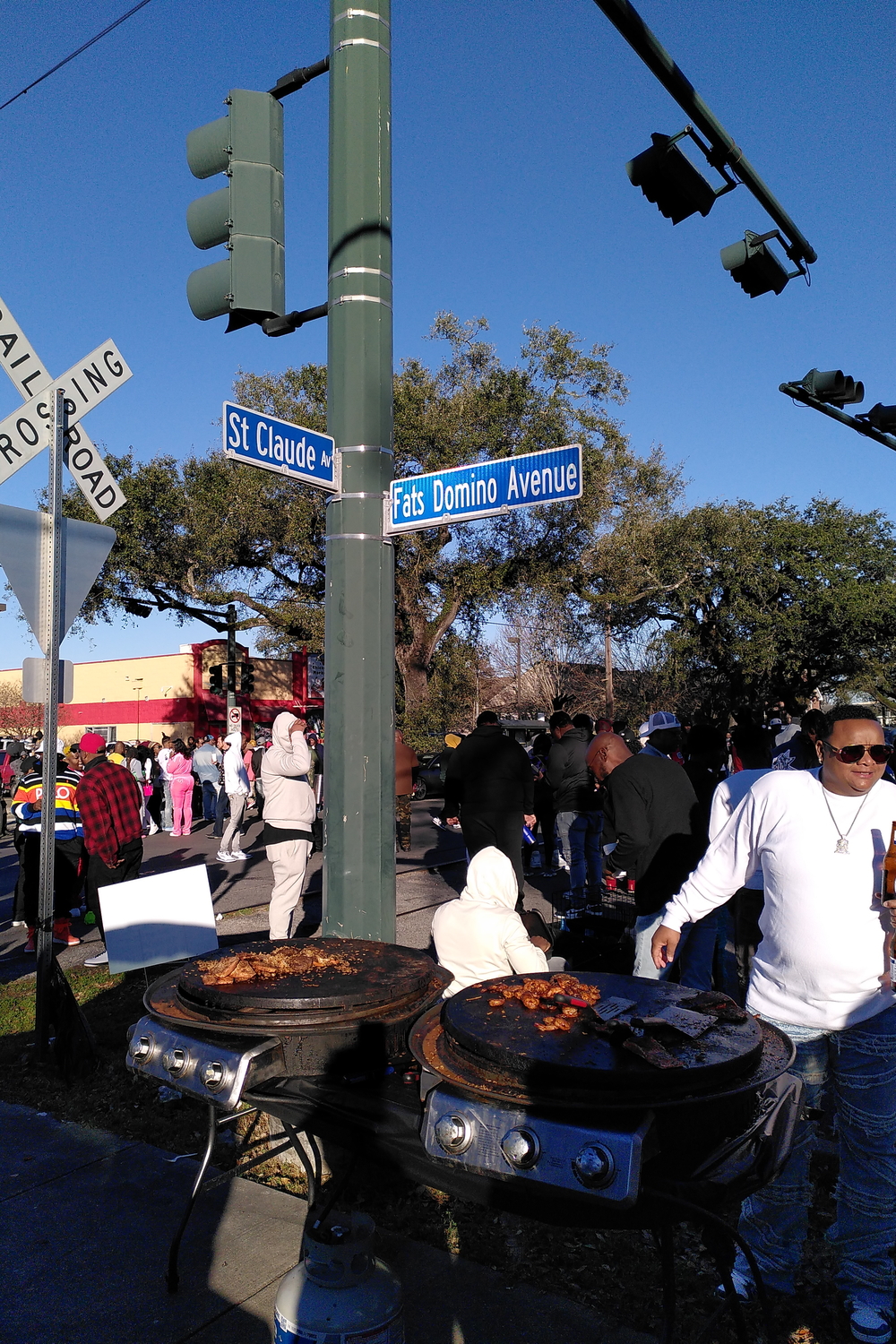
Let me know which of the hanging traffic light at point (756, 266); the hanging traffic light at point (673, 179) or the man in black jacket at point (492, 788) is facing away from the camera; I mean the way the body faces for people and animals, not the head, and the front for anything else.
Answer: the man in black jacket

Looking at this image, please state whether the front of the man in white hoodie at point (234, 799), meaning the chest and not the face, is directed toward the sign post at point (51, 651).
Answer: no

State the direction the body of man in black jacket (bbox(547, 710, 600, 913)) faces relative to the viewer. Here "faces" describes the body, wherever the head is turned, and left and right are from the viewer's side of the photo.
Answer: facing away from the viewer and to the left of the viewer

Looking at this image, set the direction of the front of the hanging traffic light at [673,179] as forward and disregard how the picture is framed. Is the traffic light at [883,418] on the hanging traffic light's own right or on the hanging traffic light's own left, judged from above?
on the hanging traffic light's own right

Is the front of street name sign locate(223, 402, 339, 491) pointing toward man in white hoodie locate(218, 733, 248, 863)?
no

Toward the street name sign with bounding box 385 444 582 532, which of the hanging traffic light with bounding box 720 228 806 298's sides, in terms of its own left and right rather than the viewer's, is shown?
left

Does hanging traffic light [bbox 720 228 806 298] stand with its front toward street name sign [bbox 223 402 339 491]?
no

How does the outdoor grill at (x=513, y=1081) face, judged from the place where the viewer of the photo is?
facing the viewer and to the left of the viewer

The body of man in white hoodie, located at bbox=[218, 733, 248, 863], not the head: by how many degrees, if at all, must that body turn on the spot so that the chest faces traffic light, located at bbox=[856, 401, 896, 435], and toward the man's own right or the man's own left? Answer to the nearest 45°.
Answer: approximately 135° to the man's own left
